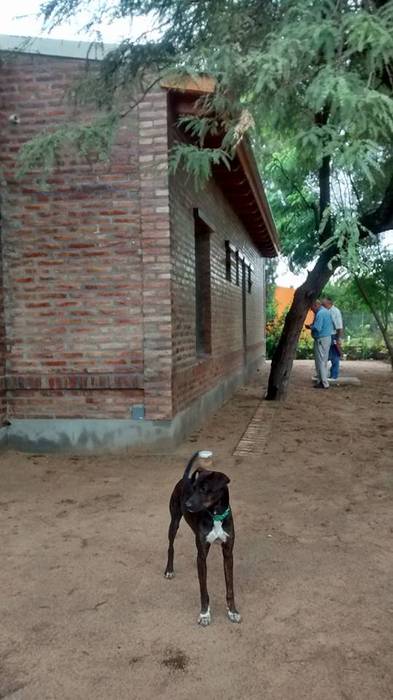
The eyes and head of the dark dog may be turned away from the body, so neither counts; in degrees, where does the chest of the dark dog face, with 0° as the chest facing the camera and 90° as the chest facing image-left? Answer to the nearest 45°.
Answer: approximately 315°

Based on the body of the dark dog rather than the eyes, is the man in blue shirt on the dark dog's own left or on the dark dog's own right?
on the dark dog's own left

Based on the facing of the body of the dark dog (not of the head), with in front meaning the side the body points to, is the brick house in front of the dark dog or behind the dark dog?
behind

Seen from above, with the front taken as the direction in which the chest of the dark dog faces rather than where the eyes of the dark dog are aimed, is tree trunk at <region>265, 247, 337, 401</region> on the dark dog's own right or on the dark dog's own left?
on the dark dog's own left
